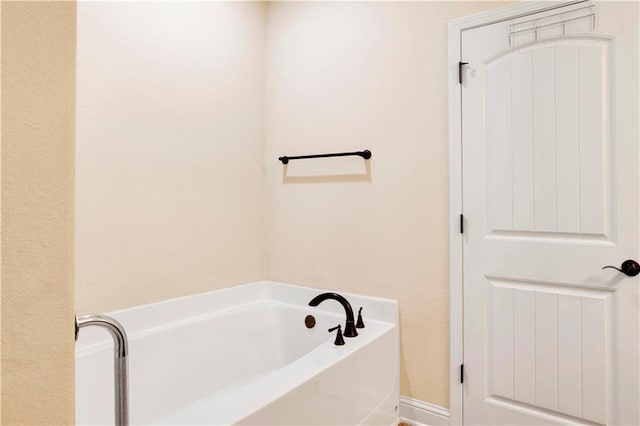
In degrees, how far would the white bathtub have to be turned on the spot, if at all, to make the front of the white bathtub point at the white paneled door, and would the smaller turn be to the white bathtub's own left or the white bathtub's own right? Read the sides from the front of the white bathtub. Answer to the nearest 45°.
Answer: approximately 45° to the white bathtub's own left

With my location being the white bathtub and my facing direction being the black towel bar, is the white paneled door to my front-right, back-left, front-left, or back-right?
front-right

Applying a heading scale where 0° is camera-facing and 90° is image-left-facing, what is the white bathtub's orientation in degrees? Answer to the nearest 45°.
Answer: approximately 315°

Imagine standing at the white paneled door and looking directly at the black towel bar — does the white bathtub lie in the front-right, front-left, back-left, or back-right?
front-left
